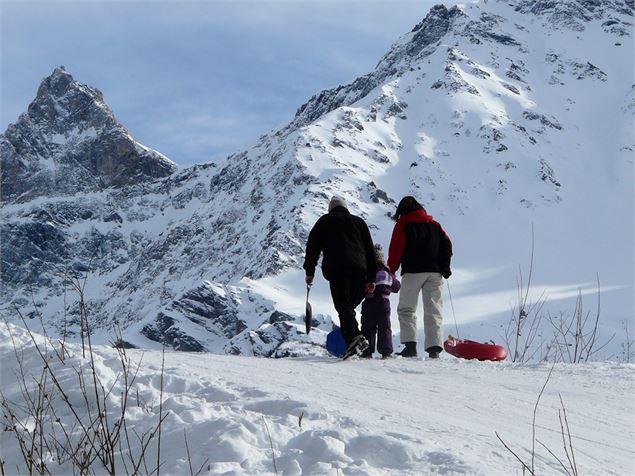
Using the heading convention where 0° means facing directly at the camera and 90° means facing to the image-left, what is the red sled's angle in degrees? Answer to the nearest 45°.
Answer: approximately 90°

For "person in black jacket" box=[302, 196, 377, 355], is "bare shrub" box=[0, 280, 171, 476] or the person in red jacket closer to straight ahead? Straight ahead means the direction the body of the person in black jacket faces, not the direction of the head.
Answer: the person in red jacket

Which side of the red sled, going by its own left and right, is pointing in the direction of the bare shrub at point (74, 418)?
left

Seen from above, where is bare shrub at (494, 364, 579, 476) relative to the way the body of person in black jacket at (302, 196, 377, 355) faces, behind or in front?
behind

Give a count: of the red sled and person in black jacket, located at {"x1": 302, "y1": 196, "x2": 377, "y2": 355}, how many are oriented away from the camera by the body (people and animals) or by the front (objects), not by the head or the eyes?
1

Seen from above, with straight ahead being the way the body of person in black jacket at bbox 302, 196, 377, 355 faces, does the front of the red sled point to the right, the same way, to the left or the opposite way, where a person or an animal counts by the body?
to the left

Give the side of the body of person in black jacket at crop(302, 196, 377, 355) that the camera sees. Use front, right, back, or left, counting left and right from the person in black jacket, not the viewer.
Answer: back

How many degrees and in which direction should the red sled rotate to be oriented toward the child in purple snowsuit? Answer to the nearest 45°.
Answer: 0° — it already faces them

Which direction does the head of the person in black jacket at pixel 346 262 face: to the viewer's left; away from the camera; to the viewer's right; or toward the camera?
away from the camera

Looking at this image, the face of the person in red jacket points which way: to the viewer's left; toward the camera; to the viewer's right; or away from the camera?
away from the camera

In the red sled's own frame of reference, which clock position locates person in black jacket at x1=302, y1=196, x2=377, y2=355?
The person in black jacket is roughly at 11 o'clock from the red sled.
